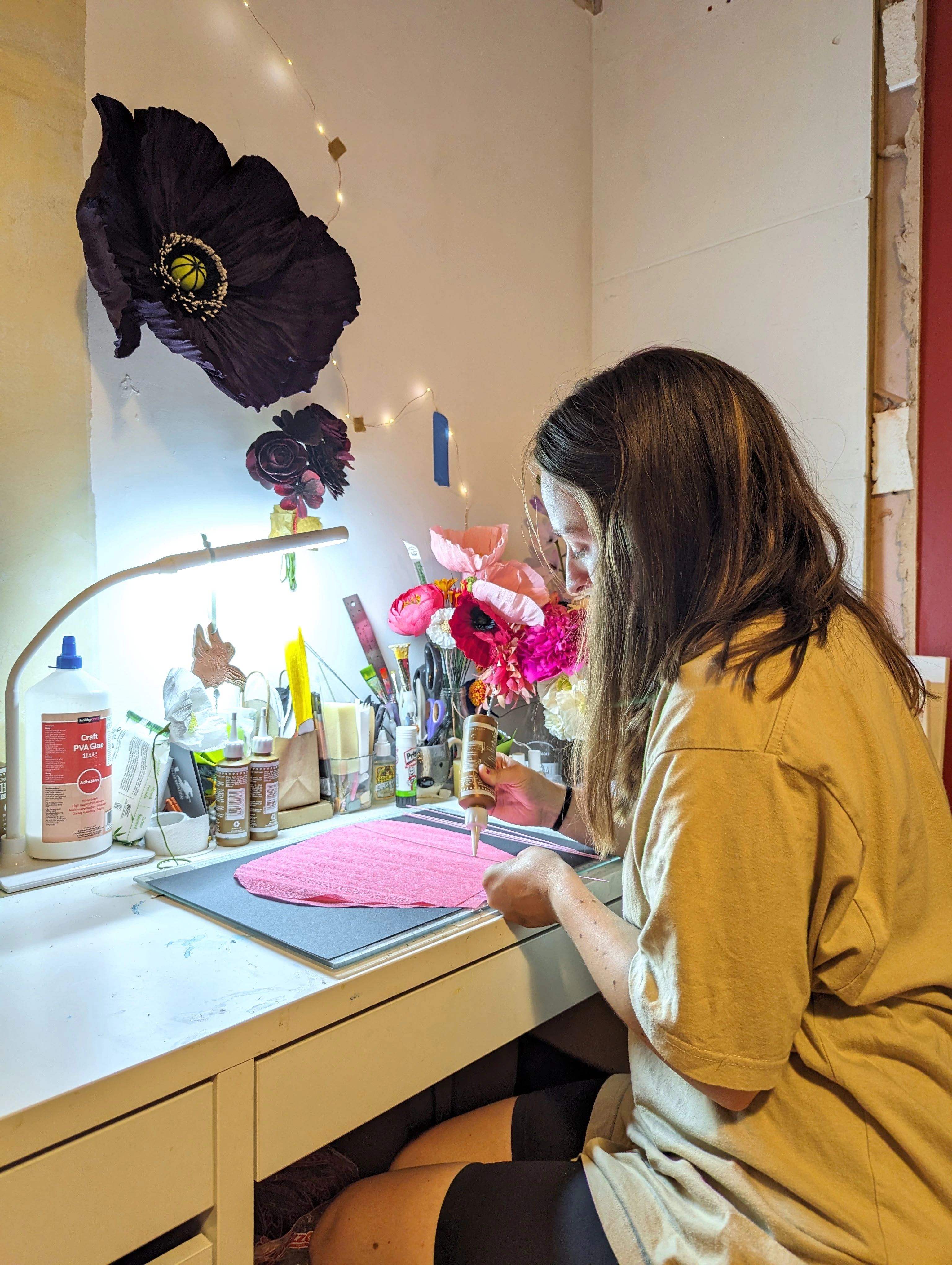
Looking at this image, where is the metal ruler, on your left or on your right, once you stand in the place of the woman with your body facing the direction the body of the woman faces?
on your right

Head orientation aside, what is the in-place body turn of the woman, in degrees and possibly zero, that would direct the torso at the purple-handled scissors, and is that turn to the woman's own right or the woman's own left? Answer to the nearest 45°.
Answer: approximately 45° to the woman's own right

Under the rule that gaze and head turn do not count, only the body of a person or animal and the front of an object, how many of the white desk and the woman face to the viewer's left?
1

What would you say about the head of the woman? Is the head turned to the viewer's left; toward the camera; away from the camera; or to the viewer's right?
to the viewer's left

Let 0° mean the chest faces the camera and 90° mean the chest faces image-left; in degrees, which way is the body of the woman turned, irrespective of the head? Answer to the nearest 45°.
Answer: approximately 90°

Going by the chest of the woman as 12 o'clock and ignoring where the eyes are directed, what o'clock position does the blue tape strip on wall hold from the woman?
The blue tape strip on wall is roughly at 2 o'clock from the woman.

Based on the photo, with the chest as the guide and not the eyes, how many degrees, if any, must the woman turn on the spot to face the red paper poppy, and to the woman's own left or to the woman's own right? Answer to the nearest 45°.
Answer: approximately 45° to the woman's own right

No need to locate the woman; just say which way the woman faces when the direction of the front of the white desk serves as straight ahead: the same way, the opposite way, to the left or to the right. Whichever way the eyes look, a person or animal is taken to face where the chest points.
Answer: the opposite way
